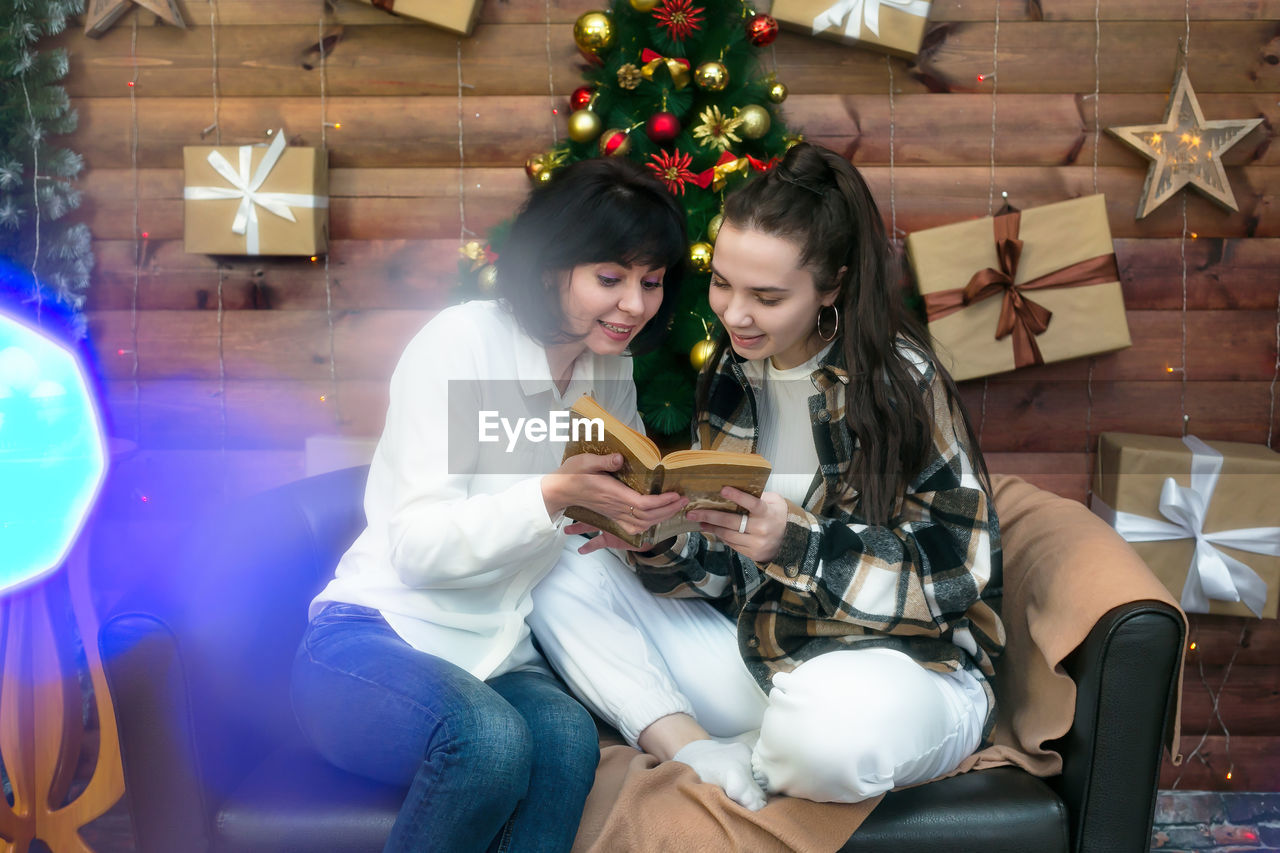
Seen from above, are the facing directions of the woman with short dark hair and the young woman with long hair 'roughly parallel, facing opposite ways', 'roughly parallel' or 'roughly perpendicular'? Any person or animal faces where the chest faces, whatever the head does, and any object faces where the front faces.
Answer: roughly perpendicular

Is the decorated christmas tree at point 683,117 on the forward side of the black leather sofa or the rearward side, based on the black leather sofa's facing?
on the rearward side

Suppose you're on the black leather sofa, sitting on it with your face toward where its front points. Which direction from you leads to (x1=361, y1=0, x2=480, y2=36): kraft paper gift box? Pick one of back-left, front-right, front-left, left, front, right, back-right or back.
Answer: back

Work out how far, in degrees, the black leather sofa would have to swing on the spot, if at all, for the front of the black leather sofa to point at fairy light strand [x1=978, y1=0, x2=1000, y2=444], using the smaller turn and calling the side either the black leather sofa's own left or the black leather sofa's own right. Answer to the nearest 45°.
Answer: approximately 135° to the black leather sofa's own left

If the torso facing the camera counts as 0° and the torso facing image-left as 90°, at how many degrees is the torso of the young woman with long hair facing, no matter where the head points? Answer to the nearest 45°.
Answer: approximately 45°

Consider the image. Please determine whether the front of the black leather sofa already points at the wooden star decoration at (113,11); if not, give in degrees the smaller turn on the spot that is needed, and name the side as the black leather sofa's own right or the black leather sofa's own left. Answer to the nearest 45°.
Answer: approximately 135° to the black leather sofa's own right

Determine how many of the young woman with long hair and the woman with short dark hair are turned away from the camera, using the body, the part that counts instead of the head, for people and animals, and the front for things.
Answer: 0

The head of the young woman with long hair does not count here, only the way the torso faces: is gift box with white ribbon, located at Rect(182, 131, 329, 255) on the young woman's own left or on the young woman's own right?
on the young woman's own right

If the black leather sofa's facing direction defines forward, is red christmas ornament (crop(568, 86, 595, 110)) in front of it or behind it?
behind

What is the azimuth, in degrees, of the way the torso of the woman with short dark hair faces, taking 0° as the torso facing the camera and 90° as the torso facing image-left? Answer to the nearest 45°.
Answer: approximately 315°

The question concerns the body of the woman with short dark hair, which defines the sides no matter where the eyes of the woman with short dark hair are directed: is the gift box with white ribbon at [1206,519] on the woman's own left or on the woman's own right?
on the woman's own left

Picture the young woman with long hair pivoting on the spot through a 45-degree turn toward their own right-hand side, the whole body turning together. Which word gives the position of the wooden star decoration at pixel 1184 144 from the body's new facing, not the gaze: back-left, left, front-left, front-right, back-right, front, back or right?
back-right
